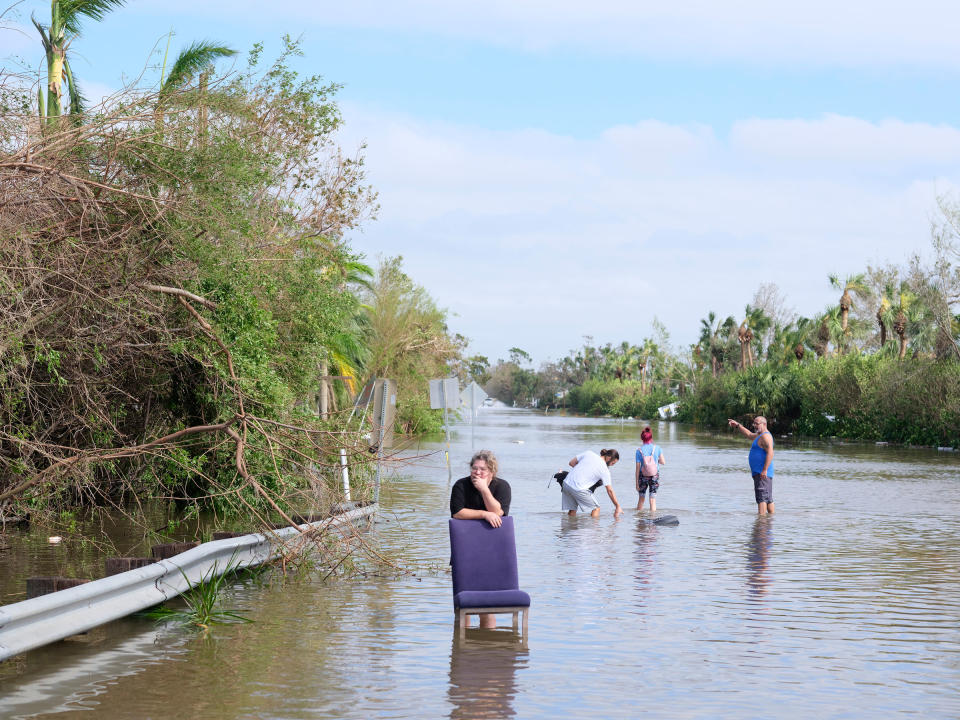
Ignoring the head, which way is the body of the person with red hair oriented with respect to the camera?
away from the camera

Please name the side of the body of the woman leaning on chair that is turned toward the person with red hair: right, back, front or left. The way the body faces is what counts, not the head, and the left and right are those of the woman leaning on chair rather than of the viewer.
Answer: back

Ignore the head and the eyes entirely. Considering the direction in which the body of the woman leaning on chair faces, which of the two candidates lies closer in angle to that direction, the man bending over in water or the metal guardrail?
the metal guardrail

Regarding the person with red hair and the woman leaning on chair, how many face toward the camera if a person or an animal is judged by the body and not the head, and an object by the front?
1

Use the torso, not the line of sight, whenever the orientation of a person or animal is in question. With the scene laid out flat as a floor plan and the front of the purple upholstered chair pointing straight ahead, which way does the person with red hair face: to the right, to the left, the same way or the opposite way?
the opposite way

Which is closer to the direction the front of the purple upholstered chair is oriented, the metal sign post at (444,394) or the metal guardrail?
the metal guardrail

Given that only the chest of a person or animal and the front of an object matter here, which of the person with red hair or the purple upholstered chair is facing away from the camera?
the person with red hair

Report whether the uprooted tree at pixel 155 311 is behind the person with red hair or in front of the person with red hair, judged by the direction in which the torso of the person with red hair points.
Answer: behind

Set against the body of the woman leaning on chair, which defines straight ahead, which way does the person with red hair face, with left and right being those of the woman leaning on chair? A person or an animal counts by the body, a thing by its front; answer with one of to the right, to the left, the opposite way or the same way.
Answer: the opposite way
